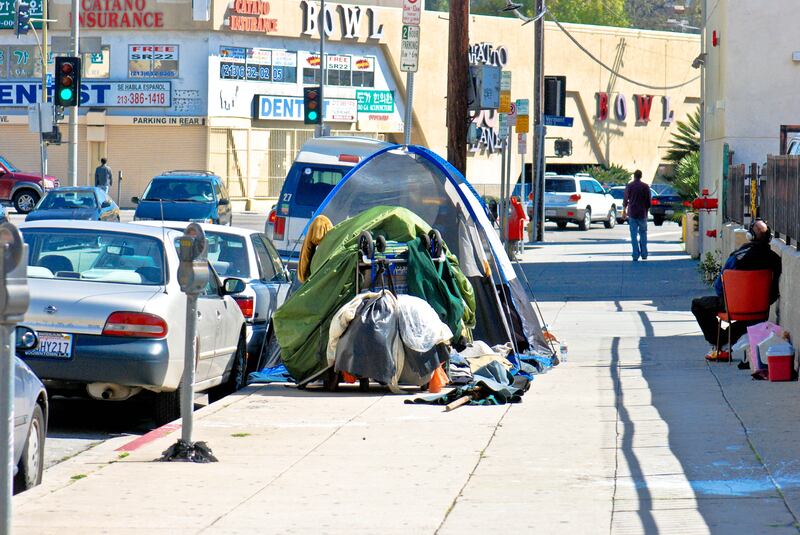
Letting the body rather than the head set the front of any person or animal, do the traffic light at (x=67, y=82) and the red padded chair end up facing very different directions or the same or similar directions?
very different directions

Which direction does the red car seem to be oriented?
to the viewer's right

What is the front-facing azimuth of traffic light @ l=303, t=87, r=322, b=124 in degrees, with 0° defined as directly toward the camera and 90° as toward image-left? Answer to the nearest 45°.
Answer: approximately 0°

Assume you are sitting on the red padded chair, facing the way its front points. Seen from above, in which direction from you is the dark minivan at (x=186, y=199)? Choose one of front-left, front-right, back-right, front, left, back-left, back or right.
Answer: front

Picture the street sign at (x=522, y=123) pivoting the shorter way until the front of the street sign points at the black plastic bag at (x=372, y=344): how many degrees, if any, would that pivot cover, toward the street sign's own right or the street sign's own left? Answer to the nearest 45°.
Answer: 0° — it already faces it

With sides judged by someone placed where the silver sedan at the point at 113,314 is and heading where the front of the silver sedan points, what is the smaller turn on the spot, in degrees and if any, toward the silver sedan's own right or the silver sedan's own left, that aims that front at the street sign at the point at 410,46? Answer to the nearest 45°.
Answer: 0° — it already faces it

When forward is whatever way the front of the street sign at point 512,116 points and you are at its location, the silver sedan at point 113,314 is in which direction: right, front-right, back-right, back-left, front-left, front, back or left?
front

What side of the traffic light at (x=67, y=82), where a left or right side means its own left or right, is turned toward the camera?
front

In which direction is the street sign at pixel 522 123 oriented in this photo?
toward the camera

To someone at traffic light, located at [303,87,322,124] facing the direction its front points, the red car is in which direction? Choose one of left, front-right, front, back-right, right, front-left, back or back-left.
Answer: back-right

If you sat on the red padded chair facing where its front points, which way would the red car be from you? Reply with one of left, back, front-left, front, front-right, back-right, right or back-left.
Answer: front

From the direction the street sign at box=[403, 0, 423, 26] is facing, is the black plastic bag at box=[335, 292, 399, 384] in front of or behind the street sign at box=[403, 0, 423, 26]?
in front

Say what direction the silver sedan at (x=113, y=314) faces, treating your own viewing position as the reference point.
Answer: facing away from the viewer and to the right of the viewer

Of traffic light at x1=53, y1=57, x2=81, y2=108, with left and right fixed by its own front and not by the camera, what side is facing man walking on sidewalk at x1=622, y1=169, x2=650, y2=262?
left

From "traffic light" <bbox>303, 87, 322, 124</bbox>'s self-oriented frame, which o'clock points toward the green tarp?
The green tarp is roughly at 12 o'clock from the traffic light.

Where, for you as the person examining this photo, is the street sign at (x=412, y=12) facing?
facing the viewer

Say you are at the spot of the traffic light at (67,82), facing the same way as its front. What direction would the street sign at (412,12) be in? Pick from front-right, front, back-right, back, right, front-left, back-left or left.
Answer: front-left

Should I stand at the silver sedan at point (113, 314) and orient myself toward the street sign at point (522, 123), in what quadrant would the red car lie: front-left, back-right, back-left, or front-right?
front-left
